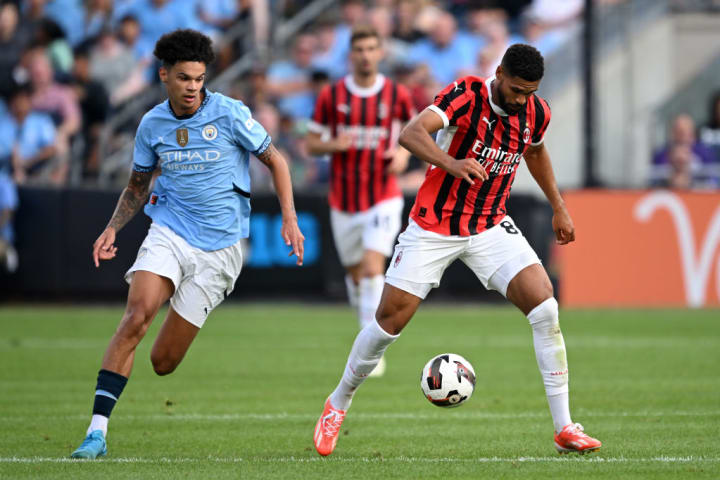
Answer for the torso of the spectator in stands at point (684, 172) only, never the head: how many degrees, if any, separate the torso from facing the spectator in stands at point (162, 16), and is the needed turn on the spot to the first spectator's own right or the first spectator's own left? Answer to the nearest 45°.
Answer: approximately 90° to the first spectator's own right

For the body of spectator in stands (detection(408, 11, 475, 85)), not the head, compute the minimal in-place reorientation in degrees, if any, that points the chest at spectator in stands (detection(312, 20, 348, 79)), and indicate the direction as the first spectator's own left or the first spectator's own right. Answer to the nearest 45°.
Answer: approximately 90° to the first spectator's own right

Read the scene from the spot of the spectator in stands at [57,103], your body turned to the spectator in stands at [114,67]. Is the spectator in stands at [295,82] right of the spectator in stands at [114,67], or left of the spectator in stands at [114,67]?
right

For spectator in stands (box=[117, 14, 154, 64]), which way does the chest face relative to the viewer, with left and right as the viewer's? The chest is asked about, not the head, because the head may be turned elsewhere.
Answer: facing the viewer

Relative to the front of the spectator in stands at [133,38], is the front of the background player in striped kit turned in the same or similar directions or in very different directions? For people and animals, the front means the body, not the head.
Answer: same or similar directions

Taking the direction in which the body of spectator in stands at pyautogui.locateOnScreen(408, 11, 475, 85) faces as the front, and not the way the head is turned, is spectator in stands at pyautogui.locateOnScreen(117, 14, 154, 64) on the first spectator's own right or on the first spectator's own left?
on the first spectator's own right

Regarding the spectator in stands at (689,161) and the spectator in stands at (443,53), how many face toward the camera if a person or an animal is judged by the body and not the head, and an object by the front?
2

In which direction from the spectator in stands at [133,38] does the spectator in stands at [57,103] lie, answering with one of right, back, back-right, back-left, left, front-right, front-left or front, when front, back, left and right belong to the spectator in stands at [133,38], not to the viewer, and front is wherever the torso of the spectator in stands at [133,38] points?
front-right

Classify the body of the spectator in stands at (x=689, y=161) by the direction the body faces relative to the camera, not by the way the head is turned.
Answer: toward the camera

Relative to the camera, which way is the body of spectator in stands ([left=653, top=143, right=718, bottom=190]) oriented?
toward the camera

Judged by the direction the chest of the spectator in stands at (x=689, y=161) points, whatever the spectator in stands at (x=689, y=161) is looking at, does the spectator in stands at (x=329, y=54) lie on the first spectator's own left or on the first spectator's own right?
on the first spectator's own right

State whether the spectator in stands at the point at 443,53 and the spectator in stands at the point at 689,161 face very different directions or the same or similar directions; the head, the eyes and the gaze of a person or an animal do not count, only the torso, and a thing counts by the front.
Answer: same or similar directions

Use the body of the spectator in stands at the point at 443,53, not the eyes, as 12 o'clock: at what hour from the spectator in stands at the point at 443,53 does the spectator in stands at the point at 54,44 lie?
the spectator in stands at the point at 54,44 is roughly at 3 o'clock from the spectator in stands at the point at 443,53.
